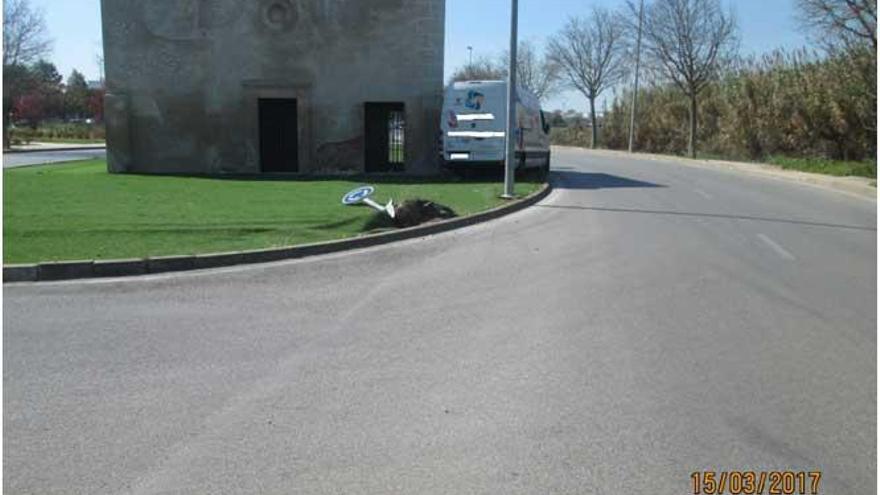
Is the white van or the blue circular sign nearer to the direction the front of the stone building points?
the blue circular sign

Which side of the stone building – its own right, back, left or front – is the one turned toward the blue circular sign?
front

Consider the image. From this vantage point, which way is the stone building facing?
toward the camera

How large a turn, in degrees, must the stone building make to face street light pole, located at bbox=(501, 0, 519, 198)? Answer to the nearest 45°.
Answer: approximately 45° to its left

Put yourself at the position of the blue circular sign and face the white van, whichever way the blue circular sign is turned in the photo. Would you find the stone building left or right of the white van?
left
